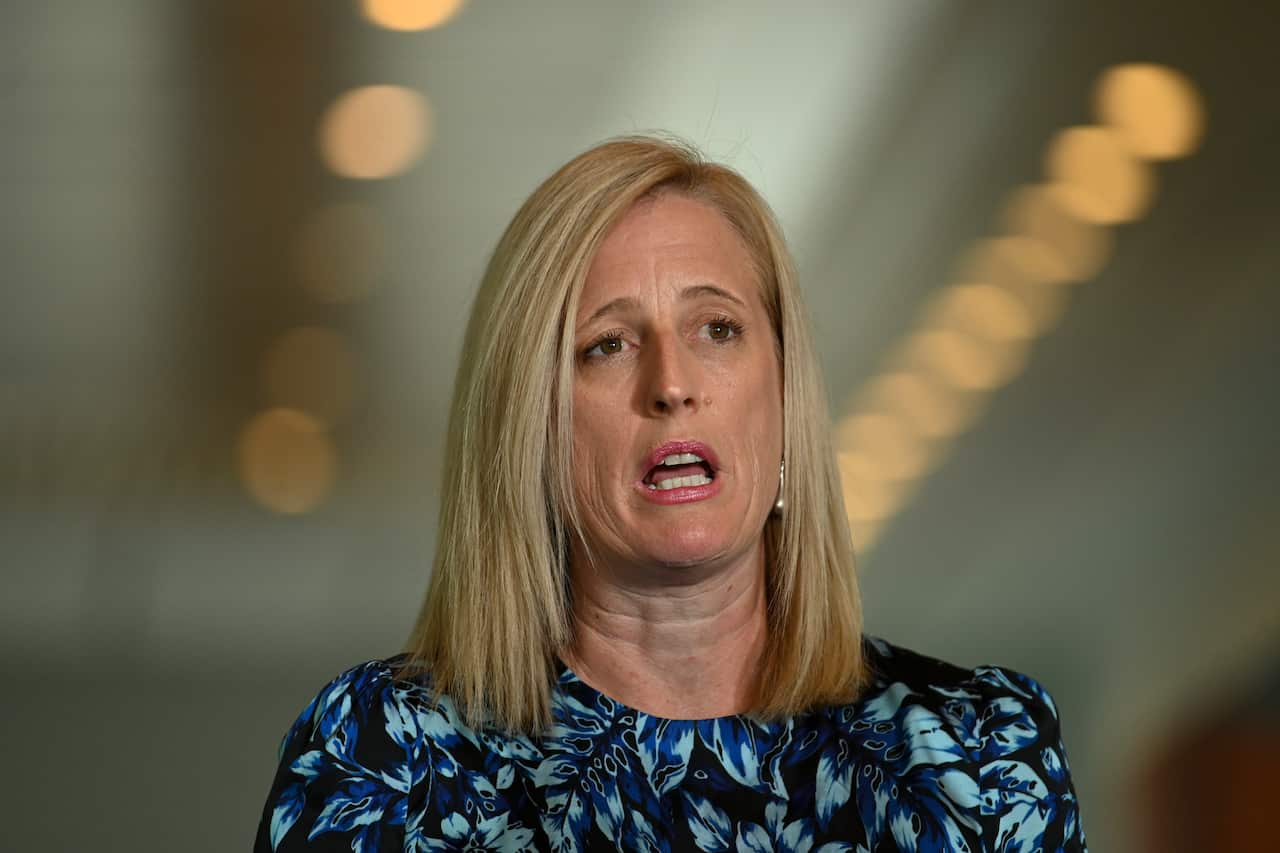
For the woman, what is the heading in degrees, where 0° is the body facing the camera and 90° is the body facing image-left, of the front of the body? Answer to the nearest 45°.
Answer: approximately 0°
